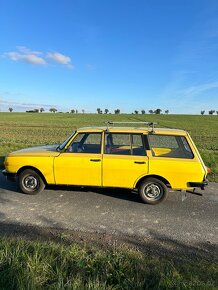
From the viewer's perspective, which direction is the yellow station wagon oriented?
to the viewer's left
